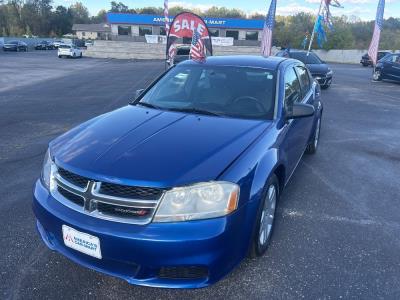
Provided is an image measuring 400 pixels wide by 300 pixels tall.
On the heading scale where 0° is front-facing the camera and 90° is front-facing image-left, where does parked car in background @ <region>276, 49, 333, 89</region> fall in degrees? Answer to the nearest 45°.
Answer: approximately 315°

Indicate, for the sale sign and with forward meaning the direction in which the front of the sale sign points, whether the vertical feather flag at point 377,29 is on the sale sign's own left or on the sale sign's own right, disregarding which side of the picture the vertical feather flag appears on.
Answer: on the sale sign's own left

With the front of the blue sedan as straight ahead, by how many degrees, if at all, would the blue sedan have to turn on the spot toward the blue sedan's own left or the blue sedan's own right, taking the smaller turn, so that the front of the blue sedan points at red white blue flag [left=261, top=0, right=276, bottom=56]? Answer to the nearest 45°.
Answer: approximately 135° to the blue sedan's own right

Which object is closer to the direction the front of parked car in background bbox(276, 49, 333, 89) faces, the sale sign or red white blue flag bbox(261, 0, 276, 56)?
the sale sign

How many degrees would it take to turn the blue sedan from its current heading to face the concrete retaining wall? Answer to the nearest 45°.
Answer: approximately 135° to its right

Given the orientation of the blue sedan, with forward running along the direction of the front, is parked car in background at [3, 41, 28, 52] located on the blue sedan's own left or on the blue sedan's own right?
on the blue sedan's own right

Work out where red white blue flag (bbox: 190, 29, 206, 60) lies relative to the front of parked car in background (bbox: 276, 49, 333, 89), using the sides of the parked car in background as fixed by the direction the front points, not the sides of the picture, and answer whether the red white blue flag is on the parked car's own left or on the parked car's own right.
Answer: on the parked car's own right

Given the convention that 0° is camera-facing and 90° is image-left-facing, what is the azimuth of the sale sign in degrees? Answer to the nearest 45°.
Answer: approximately 0°

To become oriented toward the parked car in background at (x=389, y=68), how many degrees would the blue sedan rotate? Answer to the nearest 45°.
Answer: approximately 180°

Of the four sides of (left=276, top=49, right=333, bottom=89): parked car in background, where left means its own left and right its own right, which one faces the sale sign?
right

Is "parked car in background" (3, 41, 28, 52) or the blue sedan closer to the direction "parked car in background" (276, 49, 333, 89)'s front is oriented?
the blue sedan
